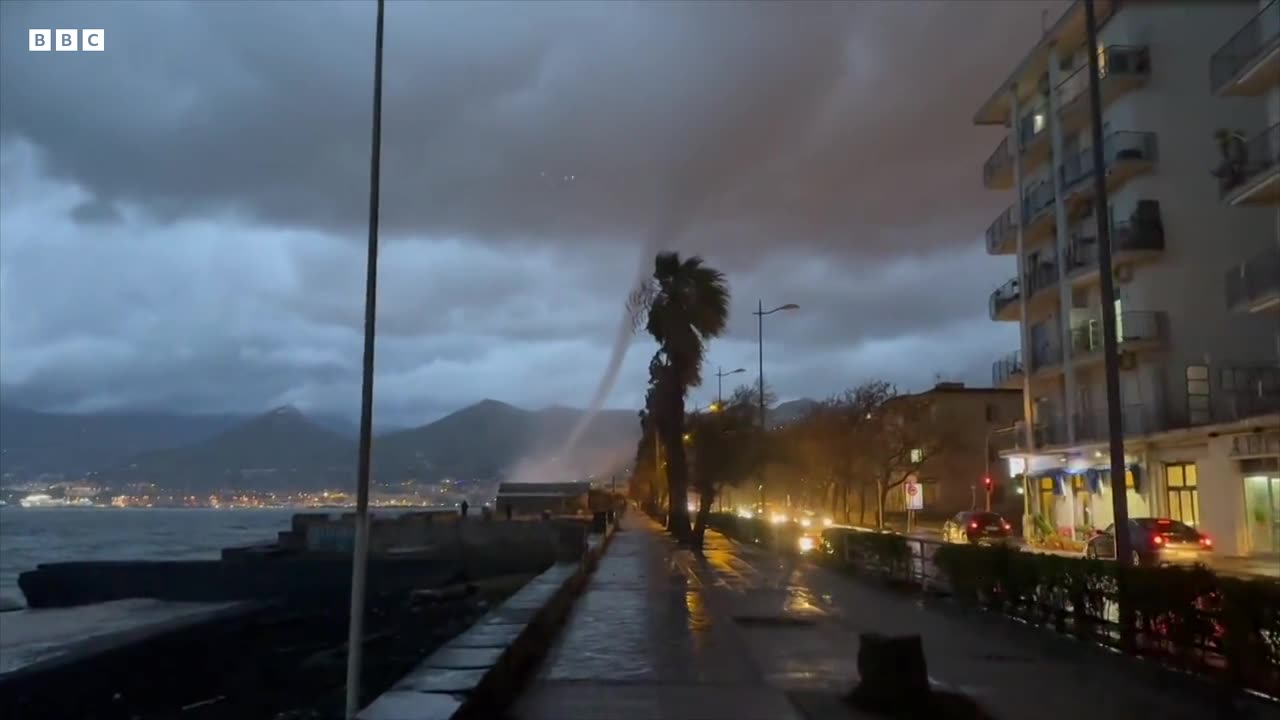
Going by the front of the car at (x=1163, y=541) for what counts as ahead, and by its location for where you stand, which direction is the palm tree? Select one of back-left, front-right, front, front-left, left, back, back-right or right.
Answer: front-left

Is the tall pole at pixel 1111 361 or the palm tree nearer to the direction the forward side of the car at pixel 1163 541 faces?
the palm tree

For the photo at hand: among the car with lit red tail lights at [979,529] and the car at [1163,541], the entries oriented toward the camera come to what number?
0

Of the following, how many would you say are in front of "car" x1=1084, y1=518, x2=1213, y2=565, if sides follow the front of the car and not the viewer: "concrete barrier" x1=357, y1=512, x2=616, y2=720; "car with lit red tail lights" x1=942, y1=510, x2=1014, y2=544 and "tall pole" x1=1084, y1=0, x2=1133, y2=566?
1

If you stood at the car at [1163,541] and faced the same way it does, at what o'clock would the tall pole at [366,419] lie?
The tall pole is roughly at 8 o'clock from the car.

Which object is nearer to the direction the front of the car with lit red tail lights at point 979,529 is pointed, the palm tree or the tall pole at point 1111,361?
the palm tree

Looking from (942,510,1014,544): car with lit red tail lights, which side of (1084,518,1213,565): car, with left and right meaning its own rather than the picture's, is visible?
front

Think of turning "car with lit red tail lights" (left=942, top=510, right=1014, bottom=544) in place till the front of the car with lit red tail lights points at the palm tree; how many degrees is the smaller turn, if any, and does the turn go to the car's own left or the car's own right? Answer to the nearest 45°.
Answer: approximately 45° to the car's own left

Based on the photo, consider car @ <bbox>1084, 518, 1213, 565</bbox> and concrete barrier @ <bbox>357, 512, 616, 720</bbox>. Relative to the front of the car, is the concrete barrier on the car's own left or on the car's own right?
on the car's own left

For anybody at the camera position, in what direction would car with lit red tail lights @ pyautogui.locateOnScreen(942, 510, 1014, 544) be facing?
facing away from the viewer and to the left of the viewer

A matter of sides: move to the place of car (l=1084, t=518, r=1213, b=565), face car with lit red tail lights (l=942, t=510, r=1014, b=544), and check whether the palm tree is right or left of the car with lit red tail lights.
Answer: left

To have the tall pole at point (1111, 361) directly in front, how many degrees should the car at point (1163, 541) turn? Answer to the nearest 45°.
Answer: approximately 135° to its left

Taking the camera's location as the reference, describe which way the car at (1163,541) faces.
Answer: facing away from the viewer and to the left of the viewer

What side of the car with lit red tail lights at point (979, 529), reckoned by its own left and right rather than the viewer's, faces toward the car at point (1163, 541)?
back
